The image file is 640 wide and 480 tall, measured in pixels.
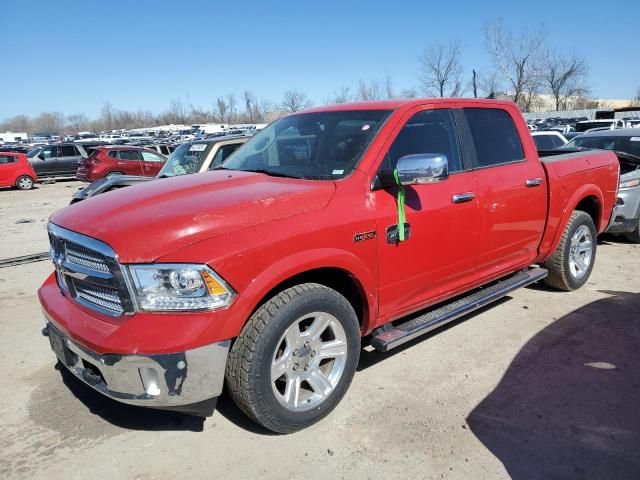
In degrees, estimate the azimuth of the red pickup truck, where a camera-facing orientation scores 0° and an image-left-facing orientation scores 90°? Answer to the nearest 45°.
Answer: approximately 45°

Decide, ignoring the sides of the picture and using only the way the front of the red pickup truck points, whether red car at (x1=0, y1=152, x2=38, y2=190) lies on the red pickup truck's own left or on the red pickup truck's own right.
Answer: on the red pickup truck's own right

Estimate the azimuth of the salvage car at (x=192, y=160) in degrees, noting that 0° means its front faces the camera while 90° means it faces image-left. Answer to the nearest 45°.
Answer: approximately 45°

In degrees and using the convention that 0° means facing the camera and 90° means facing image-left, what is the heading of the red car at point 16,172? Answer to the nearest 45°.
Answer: approximately 90°
